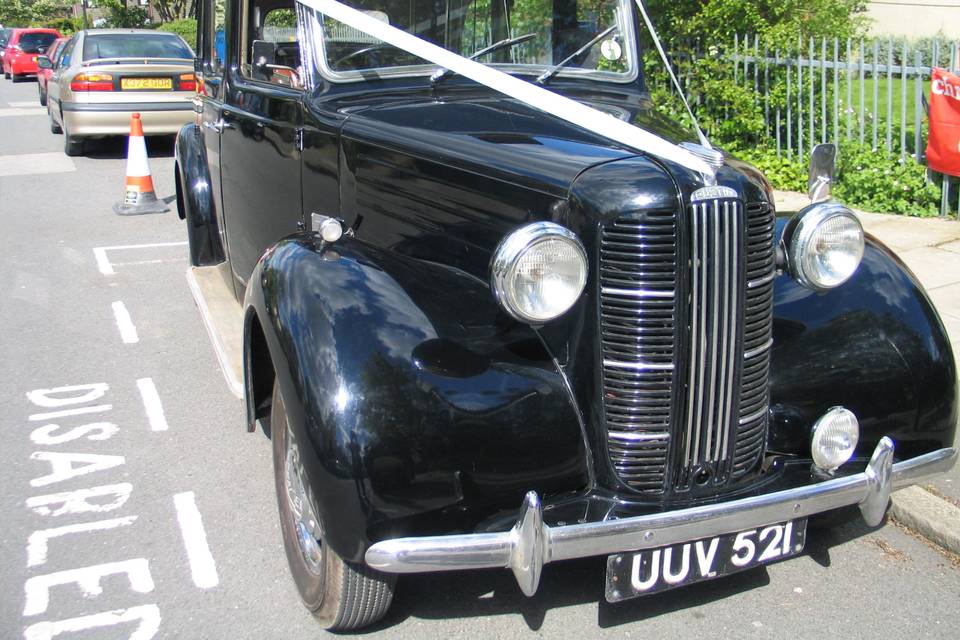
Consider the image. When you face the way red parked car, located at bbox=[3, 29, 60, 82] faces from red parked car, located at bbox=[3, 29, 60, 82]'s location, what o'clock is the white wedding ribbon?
The white wedding ribbon is roughly at 6 o'clock from the red parked car.

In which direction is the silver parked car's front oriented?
away from the camera

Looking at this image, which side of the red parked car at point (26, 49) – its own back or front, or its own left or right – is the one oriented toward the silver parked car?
back

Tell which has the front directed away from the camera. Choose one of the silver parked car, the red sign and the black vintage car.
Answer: the silver parked car

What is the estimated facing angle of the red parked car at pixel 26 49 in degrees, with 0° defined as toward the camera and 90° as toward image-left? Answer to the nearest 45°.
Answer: approximately 180°

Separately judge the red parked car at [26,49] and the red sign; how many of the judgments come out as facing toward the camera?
1

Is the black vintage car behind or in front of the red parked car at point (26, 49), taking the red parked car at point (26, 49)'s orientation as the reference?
behind

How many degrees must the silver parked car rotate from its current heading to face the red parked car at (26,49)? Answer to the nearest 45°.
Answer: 0° — it already faces it
